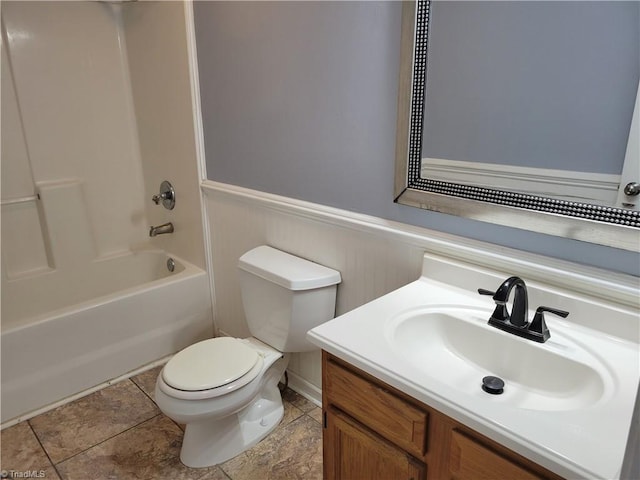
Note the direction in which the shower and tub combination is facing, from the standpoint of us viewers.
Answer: facing the viewer and to the right of the viewer

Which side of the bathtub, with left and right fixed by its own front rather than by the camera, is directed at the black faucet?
front

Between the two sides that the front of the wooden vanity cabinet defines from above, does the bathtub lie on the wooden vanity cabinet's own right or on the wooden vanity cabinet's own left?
on the wooden vanity cabinet's own right

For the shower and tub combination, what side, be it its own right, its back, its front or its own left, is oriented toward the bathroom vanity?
front

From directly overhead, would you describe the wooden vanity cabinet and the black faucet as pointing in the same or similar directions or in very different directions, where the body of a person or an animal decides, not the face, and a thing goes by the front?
same or similar directions

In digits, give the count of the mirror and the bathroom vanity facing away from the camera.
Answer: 0

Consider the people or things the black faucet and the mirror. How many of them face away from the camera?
0

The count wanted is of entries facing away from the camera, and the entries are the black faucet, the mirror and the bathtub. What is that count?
0

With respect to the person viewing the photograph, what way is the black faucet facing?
facing the viewer and to the left of the viewer
